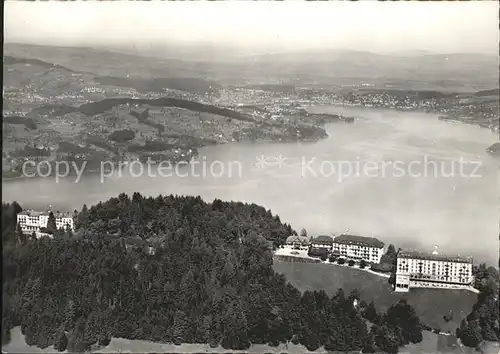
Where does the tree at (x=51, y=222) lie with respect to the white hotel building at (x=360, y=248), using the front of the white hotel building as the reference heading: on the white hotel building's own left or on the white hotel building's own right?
on the white hotel building's own right

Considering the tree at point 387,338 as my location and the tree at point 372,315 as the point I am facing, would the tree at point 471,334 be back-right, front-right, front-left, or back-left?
back-right

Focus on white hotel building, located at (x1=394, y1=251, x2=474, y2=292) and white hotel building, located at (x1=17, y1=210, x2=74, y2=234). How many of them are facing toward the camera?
2

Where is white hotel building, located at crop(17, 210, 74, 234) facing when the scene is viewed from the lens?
facing the viewer

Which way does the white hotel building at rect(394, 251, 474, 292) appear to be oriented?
toward the camera

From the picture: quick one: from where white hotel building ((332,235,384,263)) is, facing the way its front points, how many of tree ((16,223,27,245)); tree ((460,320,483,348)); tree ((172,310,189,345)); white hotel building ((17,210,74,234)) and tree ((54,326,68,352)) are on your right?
4

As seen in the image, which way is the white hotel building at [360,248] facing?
toward the camera

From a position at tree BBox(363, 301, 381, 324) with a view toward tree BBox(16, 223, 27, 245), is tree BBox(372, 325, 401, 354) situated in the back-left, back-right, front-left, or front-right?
back-left

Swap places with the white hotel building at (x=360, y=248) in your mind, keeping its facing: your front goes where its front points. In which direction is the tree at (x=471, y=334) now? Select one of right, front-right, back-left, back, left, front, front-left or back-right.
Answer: left

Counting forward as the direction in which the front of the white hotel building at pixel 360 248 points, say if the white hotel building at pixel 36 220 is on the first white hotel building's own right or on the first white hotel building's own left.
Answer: on the first white hotel building's own right

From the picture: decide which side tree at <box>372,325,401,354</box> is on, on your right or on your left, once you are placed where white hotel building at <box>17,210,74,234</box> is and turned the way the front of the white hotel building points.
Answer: on your left

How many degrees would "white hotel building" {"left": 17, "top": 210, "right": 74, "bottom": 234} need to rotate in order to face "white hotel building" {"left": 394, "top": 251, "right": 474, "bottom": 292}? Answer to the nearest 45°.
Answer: approximately 90° to its left
